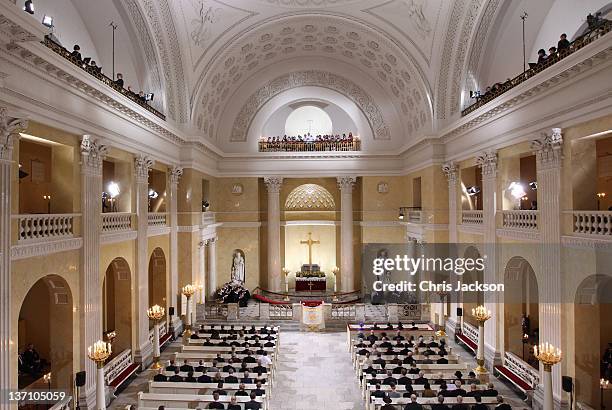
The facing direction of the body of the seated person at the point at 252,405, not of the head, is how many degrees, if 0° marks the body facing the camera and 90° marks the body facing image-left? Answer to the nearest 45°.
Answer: approximately 180°

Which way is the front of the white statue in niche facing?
toward the camera

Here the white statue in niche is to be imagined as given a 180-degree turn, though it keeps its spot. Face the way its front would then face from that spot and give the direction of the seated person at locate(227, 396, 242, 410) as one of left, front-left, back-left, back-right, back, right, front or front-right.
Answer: back

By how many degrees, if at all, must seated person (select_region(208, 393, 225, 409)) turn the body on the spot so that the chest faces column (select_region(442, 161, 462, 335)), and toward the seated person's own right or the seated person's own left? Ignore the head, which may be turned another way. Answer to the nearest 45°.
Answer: approximately 45° to the seated person's own right

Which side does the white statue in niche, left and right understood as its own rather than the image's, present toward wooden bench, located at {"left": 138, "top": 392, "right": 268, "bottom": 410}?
front

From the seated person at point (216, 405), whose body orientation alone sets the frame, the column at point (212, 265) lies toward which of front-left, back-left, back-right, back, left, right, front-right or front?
front

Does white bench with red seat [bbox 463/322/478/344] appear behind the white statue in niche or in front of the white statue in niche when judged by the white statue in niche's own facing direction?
in front

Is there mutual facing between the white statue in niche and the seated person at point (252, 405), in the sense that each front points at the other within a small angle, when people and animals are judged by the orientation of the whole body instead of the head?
yes

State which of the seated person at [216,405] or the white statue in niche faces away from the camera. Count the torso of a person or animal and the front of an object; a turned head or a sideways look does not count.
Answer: the seated person

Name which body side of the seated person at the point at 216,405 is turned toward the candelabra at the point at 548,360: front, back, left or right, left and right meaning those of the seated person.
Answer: right

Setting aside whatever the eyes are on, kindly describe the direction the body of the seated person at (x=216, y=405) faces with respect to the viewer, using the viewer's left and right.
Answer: facing away from the viewer

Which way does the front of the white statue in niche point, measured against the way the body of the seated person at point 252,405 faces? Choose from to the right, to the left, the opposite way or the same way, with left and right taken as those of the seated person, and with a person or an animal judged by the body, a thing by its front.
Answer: the opposite way

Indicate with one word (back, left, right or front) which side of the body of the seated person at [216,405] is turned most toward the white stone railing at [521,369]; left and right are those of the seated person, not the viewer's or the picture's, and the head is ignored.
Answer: right

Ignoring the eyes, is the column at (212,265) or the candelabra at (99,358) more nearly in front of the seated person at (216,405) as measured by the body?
the column

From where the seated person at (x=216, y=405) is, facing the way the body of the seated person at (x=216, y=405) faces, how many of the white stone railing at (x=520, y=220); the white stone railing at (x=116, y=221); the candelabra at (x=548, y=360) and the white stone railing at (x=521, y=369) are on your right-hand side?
3

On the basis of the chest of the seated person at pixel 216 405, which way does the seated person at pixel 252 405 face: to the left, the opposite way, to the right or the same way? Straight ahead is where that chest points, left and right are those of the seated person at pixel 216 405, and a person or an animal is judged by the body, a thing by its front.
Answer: the same way
